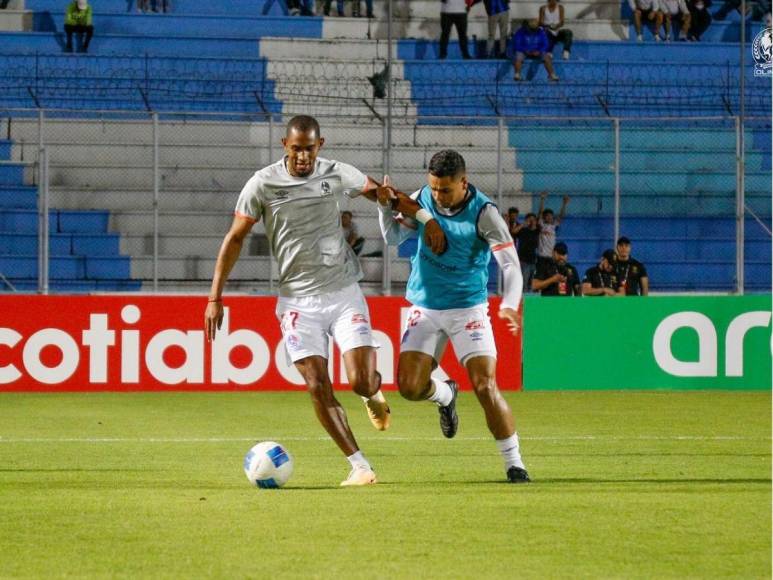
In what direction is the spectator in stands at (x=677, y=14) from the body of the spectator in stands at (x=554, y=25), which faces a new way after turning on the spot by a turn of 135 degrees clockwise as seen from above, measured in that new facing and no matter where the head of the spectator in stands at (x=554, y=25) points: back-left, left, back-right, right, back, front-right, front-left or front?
right

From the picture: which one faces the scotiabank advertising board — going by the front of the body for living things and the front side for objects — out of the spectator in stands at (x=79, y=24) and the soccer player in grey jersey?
the spectator in stands

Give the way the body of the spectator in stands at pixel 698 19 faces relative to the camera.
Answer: toward the camera

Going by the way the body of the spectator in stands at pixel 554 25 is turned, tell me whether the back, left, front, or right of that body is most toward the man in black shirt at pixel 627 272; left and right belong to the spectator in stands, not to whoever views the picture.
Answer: front

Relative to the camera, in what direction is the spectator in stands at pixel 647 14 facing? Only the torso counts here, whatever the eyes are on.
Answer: toward the camera

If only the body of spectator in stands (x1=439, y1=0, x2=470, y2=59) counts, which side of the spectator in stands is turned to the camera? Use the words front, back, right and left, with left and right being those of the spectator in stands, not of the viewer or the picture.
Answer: front

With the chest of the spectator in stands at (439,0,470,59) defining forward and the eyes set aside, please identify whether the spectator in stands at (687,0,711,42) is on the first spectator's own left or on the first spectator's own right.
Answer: on the first spectator's own left

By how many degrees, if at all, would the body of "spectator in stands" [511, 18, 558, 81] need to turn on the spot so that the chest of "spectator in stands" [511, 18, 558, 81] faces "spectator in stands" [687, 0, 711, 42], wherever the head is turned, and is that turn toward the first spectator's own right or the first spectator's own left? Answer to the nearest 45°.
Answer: approximately 135° to the first spectator's own left

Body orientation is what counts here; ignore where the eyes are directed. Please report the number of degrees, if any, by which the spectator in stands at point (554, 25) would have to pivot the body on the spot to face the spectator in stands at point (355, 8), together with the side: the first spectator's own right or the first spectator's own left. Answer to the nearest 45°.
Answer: approximately 90° to the first spectator's own right

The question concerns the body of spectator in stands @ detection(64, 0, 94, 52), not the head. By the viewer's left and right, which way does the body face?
facing the viewer

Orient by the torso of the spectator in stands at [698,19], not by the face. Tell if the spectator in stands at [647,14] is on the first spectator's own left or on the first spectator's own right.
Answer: on the first spectator's own right

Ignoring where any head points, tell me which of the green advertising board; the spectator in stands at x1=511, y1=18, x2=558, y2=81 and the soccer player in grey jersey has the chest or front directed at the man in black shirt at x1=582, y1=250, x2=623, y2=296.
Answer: the spectator in stands

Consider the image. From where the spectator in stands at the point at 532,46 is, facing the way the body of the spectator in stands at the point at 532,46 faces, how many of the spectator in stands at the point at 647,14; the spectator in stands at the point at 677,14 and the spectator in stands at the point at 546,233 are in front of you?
1

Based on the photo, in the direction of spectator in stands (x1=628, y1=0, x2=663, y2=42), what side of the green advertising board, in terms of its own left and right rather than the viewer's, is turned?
back

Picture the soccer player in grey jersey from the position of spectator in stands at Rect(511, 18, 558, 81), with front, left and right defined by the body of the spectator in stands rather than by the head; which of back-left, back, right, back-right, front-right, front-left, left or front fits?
front

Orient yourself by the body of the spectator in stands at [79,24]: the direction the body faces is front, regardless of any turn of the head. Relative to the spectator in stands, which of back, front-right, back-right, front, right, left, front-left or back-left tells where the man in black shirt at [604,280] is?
front-left

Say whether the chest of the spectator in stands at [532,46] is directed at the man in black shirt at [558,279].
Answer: yes

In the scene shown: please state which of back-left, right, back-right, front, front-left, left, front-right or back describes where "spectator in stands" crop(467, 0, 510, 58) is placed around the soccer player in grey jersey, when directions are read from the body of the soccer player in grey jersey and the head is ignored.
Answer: back
